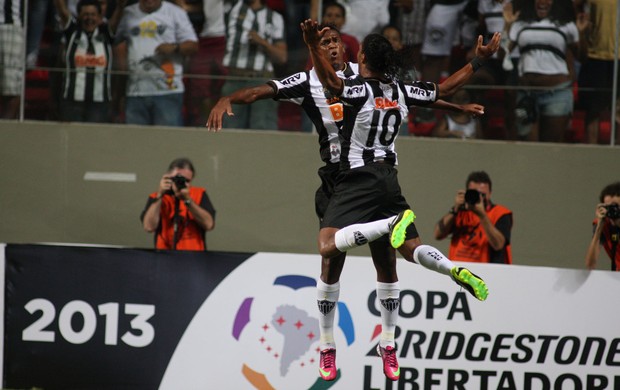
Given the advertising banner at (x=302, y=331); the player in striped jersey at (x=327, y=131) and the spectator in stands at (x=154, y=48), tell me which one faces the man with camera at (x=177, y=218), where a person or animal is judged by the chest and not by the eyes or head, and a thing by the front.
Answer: the spectator in stands

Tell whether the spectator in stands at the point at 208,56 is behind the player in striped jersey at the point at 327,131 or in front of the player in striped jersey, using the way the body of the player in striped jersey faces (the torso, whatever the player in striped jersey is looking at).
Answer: behind

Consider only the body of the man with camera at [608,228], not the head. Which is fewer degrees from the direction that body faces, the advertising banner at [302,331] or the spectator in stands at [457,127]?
the advertising banner

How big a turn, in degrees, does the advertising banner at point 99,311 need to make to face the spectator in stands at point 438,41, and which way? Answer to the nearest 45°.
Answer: approximately 135° to its left
